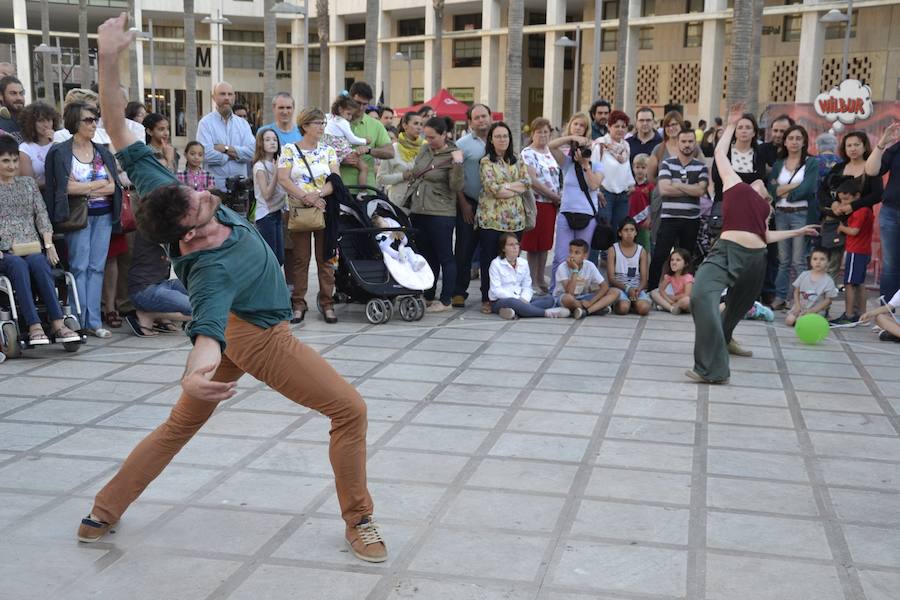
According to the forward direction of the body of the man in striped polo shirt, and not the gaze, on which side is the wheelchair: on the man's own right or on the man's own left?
on the man's own right

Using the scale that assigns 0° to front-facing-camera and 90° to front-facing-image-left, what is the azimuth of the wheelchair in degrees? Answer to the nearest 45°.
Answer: approximately 315°

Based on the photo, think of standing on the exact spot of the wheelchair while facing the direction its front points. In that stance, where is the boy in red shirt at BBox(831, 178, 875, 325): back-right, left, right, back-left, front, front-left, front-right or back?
front-left

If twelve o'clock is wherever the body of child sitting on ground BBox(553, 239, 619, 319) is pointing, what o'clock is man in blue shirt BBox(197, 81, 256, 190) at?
The man in blue shirt is roughly at 3 o'clock from the child sitting on ground.

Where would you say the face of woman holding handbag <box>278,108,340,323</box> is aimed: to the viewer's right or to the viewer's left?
to the viewer's right

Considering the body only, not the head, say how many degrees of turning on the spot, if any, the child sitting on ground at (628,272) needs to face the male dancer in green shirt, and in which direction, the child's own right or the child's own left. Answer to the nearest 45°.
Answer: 0° — they already face them

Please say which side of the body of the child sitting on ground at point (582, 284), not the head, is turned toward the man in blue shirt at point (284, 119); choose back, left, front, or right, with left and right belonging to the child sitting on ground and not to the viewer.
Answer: right

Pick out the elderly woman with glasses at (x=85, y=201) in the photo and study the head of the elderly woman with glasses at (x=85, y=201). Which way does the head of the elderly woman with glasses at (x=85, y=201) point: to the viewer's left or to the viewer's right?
to the viewer's right

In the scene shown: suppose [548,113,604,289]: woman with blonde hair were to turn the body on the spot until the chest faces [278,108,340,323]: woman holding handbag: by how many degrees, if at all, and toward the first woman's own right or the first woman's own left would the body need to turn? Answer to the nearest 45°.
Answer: approximately 45° to the first woman's own right

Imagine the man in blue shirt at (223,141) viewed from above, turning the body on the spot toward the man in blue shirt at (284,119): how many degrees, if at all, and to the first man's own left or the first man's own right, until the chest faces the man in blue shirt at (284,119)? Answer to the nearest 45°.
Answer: approximately 45° to the first man's own left

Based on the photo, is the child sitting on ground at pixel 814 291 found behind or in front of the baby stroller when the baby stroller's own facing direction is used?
in front

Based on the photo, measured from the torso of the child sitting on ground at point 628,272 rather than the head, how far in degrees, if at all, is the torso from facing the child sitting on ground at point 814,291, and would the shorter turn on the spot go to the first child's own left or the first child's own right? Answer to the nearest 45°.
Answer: approximately 90° to the first child's own left

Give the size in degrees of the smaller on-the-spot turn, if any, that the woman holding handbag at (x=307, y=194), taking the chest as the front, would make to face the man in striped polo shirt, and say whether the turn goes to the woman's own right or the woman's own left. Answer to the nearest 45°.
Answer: approximately 90° to the woman's own left
